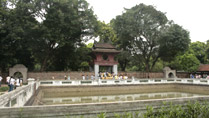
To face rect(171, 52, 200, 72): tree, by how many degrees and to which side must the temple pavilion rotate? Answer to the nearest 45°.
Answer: approximately 90° to its left

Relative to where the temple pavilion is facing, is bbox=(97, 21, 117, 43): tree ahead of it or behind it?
behind

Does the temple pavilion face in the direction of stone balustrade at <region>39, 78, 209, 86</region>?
yes

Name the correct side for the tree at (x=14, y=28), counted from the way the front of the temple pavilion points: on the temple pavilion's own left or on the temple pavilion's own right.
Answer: on the temple pavilion's own right

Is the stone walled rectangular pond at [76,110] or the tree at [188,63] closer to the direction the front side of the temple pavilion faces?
the stone walled rectangular pond

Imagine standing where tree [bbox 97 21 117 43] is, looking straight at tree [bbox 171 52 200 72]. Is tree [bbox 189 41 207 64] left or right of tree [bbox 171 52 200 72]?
left

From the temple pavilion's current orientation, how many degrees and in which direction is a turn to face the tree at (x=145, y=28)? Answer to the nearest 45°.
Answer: approximately 90° to its left

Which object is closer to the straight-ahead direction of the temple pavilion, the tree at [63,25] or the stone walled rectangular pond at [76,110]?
the stone walled rectangular pond

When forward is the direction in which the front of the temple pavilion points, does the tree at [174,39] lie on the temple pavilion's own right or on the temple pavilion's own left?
on the temple pavilion's own left

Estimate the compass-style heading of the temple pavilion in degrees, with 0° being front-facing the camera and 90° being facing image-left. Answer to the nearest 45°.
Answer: approximately 0°
